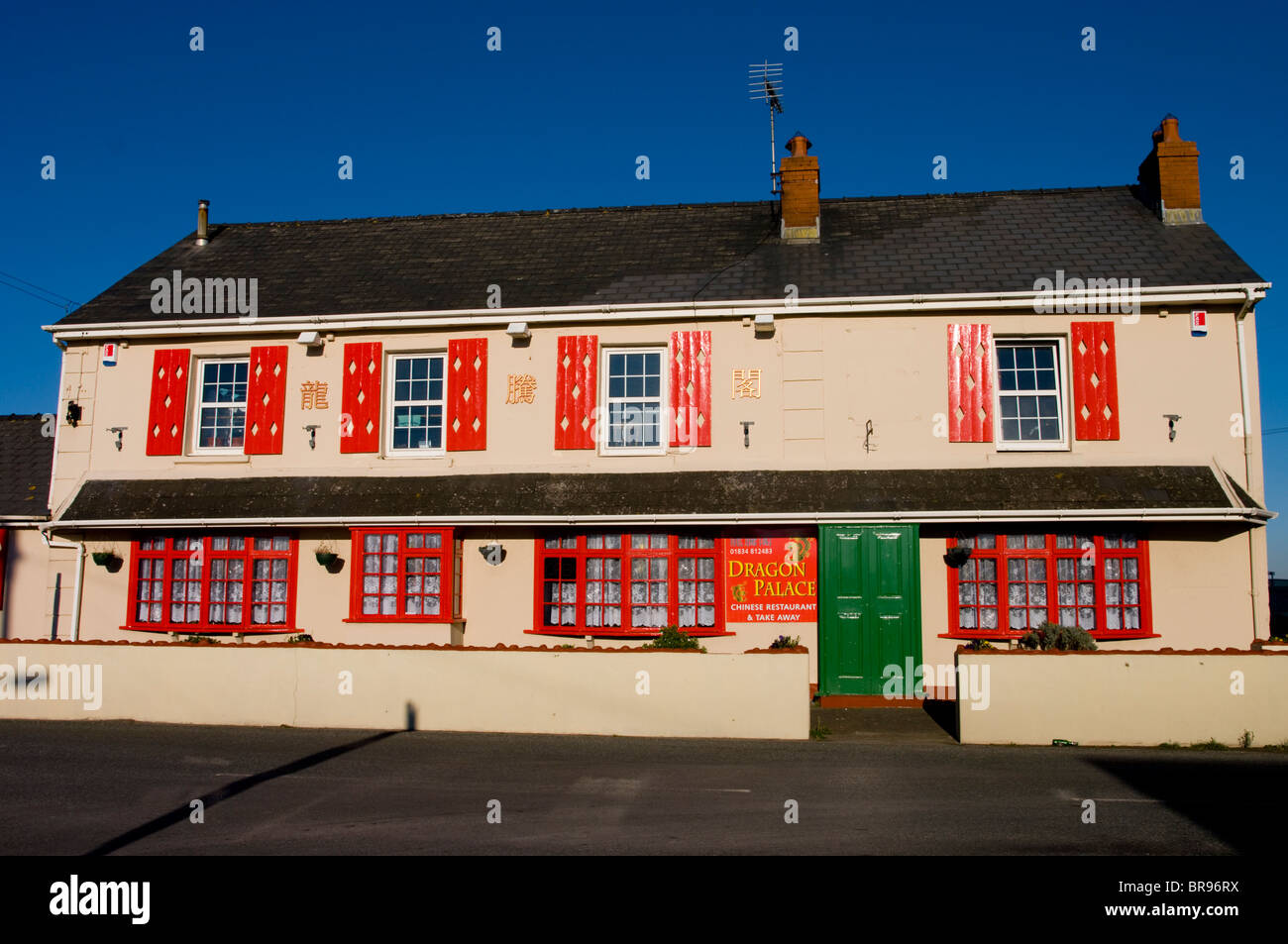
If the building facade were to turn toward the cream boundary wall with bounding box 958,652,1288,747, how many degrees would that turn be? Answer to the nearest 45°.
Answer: approximately 45° to its left

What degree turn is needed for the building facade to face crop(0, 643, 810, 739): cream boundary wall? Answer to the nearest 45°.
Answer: approximately 45° to its right

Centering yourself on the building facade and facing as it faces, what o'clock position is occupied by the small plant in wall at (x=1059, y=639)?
The small plant in wall is roughly at 10 o'clock from the building facade.

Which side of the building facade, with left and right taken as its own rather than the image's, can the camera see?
front
